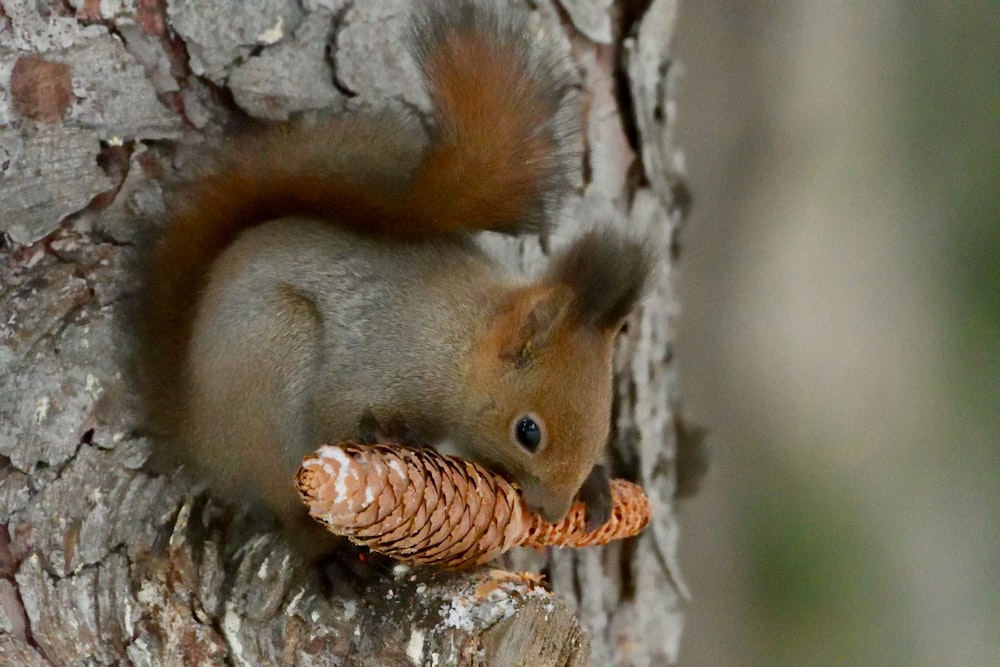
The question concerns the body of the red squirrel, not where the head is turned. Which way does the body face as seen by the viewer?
to the viewer's right
